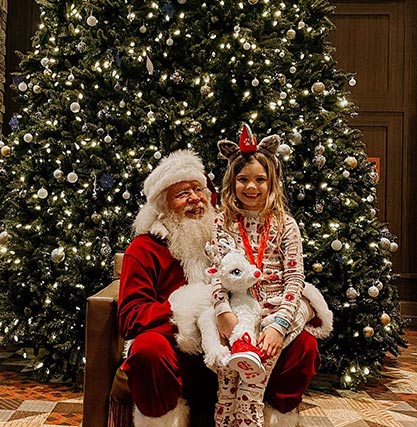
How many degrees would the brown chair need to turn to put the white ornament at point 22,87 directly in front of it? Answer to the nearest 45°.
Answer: approximately 180°

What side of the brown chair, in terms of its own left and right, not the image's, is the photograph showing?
front

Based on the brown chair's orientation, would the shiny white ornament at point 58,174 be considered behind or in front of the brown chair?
behind

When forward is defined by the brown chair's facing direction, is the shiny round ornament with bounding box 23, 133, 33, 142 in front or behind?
behind

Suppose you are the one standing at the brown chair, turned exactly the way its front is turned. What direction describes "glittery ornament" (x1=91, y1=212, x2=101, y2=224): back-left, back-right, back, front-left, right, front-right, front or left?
back

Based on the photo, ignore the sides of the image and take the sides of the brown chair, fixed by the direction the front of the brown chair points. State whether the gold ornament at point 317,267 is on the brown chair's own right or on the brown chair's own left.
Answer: on the brown chair's own left
